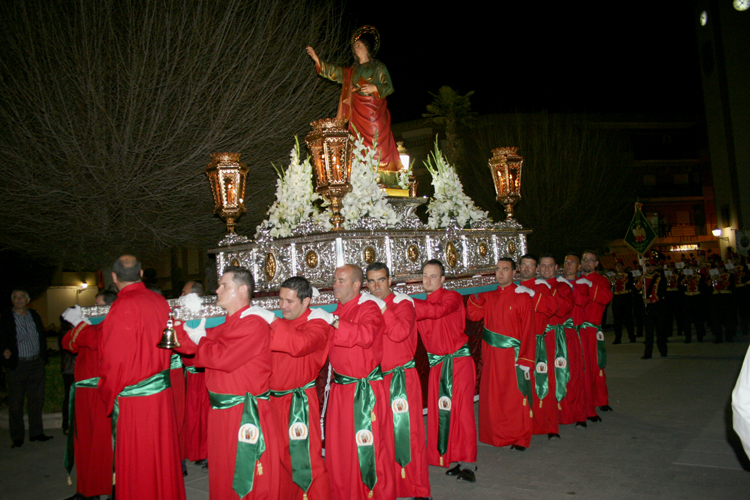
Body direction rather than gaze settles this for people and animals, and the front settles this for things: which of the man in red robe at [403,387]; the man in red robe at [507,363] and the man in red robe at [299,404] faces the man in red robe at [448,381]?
the man in red robe at [507,363]

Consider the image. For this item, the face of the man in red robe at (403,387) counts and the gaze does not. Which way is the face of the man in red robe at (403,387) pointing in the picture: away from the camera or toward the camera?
toward the camera

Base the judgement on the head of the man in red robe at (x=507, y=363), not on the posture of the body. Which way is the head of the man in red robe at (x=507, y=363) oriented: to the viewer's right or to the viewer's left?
to the viewer's left

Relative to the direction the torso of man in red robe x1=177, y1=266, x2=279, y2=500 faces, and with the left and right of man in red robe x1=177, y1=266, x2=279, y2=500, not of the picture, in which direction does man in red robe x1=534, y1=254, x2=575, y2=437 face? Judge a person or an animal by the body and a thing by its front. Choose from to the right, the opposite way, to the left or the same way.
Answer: the same way

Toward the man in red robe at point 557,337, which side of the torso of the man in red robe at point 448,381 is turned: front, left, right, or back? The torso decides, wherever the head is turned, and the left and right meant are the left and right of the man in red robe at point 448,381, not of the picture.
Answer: back

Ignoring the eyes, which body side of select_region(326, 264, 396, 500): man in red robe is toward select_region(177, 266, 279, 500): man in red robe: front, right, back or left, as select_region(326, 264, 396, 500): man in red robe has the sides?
front

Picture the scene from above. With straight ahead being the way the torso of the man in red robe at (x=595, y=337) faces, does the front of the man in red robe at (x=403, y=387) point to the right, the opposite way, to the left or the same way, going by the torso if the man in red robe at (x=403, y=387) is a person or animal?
the same way

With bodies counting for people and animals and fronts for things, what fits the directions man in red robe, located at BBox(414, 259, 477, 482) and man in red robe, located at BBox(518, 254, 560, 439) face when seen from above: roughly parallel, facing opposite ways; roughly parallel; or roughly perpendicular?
roughly parallel

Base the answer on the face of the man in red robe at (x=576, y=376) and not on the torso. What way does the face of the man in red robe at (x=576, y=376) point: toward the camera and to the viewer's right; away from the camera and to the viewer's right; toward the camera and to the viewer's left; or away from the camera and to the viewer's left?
toward the camera and to the viewer's left

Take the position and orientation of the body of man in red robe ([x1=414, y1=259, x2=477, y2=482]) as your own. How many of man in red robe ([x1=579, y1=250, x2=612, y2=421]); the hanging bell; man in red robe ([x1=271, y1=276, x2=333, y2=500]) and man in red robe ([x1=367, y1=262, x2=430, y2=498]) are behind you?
1

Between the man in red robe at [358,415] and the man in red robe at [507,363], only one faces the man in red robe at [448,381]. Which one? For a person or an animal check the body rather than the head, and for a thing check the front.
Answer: the man in red robe at [507,363]

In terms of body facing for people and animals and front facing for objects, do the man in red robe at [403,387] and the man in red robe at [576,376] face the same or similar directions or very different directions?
same or similar directions

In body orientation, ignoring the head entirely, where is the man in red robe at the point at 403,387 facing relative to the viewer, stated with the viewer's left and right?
facing the viewer and to the left of the viewer

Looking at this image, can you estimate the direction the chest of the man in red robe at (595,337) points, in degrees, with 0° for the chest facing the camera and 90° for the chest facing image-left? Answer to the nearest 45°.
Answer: approximately 45°

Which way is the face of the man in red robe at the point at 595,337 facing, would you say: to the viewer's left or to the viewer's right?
to the viewer's left

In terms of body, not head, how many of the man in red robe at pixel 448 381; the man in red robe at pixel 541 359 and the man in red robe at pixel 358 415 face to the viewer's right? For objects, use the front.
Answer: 0
